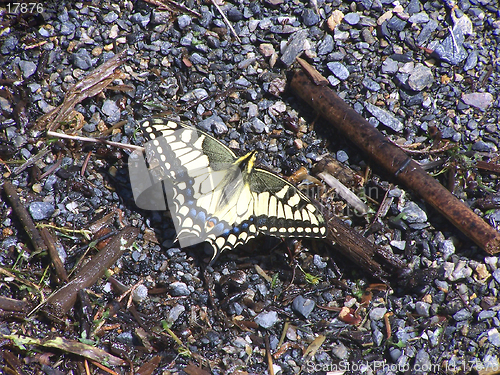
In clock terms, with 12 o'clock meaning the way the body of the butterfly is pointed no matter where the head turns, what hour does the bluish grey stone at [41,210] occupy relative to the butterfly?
The bluish grey stone is roughly at 7 o'clock from the butterfly.

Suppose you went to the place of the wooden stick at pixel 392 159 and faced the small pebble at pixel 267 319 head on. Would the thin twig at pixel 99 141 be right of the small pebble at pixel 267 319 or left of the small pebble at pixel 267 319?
right

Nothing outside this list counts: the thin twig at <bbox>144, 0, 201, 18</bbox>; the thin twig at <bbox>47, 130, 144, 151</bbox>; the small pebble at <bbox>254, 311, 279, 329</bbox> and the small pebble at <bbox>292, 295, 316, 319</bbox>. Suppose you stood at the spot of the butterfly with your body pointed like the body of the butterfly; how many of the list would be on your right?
2

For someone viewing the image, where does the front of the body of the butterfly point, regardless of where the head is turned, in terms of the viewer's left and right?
facing away from the viewer and to the right of the viewer

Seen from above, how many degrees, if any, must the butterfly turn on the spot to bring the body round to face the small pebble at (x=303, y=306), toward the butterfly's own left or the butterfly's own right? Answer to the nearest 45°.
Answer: approximately 90° to the butterfly's own right

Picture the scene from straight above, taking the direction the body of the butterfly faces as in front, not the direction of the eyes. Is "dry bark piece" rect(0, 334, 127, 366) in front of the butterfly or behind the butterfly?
behind

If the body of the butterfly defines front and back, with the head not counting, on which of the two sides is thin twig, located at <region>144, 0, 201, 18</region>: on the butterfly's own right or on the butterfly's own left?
on the butterfly's own left

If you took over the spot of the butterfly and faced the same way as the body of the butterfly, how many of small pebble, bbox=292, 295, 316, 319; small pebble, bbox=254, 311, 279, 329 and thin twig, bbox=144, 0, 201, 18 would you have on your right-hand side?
2

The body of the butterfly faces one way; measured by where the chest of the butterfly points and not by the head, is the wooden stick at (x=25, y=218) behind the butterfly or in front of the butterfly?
behind

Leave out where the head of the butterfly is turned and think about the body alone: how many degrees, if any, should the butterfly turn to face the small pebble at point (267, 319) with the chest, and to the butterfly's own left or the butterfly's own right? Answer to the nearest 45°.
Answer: approximately 90° to the butterfly's own right

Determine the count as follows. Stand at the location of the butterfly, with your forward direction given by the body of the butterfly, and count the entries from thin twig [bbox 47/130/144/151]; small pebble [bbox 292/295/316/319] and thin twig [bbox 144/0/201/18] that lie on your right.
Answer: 1

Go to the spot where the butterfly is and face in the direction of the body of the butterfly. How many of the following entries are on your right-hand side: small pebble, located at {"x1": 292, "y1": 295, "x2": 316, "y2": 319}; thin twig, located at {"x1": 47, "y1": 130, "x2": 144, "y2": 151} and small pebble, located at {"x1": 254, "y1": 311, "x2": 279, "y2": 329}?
2
